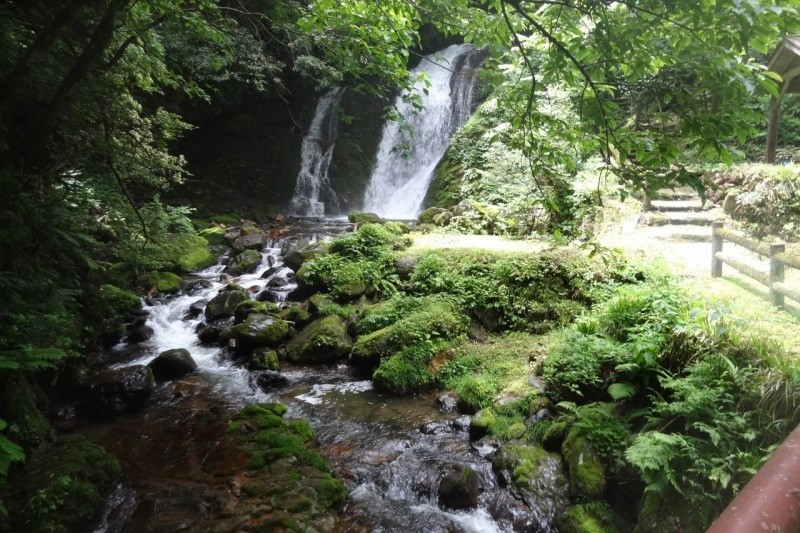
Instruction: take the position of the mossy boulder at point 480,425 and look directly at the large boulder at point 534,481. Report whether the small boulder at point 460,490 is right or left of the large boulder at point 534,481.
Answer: right

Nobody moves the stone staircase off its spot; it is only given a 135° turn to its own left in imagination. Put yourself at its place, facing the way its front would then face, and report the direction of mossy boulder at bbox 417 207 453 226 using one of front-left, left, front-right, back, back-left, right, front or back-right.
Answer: back-left

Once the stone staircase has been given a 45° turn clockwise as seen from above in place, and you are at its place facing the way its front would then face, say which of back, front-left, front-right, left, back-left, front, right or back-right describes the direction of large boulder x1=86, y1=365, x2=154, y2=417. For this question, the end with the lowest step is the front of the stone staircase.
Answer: front

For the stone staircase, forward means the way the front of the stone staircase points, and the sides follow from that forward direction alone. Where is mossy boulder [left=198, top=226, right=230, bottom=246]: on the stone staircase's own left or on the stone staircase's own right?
on the stone staircase's own right

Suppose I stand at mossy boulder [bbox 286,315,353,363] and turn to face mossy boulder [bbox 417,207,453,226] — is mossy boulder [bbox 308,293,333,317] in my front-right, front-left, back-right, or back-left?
front-left

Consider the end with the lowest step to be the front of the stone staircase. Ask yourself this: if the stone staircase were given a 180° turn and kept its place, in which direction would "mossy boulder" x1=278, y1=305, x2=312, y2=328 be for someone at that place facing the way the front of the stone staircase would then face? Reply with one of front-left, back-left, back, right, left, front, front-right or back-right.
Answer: back-left

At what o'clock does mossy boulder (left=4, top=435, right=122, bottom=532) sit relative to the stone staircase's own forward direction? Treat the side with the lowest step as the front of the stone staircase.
The mossy boulder is roughly at 1 o'clock from the stone staircase.

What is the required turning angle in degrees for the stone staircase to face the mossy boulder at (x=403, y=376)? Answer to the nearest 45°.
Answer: approximately 45° to its right

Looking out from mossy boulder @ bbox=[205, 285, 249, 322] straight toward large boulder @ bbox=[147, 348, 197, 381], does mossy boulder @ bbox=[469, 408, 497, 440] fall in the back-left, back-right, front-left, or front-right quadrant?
front-left

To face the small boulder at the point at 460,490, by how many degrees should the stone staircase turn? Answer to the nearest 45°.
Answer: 0° — it already faces it

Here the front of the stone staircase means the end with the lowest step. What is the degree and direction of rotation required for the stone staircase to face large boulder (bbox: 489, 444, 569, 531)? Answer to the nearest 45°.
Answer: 0° — it already faces it

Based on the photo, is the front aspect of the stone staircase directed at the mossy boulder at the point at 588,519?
yes

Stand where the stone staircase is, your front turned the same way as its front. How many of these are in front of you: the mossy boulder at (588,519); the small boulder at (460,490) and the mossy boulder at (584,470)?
3

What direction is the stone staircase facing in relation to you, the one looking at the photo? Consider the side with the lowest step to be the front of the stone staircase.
facing the viewer
